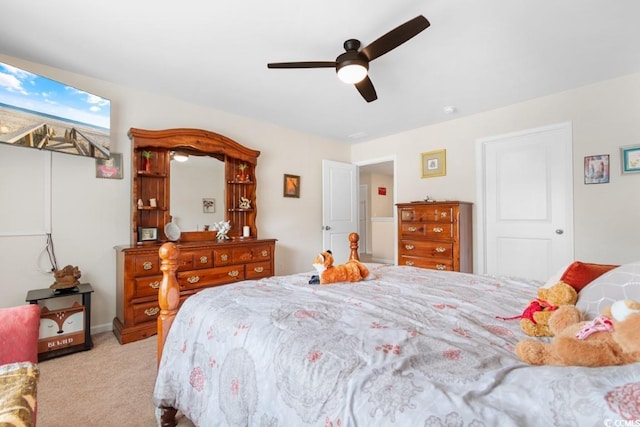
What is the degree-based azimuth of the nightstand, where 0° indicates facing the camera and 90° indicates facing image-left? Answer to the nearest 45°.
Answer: approximately 315°

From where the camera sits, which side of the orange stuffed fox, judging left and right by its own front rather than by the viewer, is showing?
left

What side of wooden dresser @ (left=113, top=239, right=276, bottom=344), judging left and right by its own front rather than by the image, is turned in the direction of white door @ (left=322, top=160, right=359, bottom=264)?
left

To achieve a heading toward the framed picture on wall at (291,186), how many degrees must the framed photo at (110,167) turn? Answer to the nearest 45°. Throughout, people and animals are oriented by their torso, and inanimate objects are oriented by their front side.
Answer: approximately 90° to its left

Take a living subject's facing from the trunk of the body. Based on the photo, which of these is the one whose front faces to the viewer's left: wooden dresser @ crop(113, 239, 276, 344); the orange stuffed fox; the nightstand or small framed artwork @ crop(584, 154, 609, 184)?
the orange stuffed fox

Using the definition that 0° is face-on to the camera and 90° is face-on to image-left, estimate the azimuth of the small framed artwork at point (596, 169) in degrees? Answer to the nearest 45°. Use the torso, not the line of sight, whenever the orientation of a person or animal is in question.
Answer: approximately 0°

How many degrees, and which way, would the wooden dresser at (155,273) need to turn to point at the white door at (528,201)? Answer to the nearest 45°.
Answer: approximately 45° to its left

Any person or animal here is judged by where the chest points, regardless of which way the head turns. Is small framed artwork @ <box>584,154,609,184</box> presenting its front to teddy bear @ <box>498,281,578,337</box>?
yes

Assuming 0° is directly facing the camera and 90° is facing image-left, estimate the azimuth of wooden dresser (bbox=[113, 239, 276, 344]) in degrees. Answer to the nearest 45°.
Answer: approximately 315°
